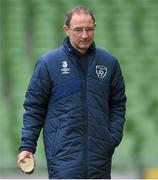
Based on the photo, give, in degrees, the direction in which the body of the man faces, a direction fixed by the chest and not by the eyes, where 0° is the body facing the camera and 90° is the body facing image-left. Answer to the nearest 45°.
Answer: approximately 0°
